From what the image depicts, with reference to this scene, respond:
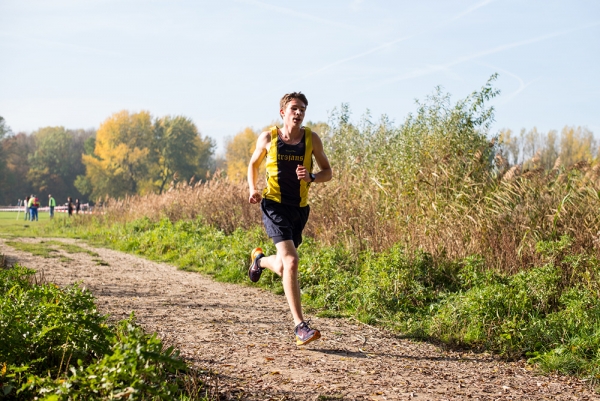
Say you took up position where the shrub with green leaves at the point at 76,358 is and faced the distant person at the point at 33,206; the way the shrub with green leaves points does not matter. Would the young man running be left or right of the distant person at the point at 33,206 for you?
right

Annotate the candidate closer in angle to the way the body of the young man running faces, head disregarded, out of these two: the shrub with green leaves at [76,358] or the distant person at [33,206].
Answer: the shrub with green leaves

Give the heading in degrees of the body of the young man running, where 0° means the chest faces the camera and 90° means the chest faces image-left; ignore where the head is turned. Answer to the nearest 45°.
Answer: approximately 315°

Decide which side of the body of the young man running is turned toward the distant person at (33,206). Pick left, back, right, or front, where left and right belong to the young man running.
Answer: back

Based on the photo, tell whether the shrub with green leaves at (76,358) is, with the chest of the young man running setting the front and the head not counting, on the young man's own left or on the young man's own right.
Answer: on the young man's own right
